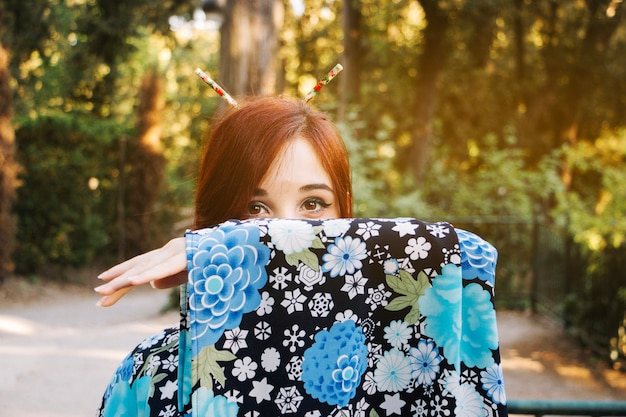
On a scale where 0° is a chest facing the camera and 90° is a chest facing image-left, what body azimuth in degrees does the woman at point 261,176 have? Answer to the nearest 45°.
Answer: approximately 0°

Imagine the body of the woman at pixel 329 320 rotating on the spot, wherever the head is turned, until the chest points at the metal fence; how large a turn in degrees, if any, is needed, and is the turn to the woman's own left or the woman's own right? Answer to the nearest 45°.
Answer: approximately 135° to the woman's own left

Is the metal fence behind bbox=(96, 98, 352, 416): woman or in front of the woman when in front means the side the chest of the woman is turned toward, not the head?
behind
